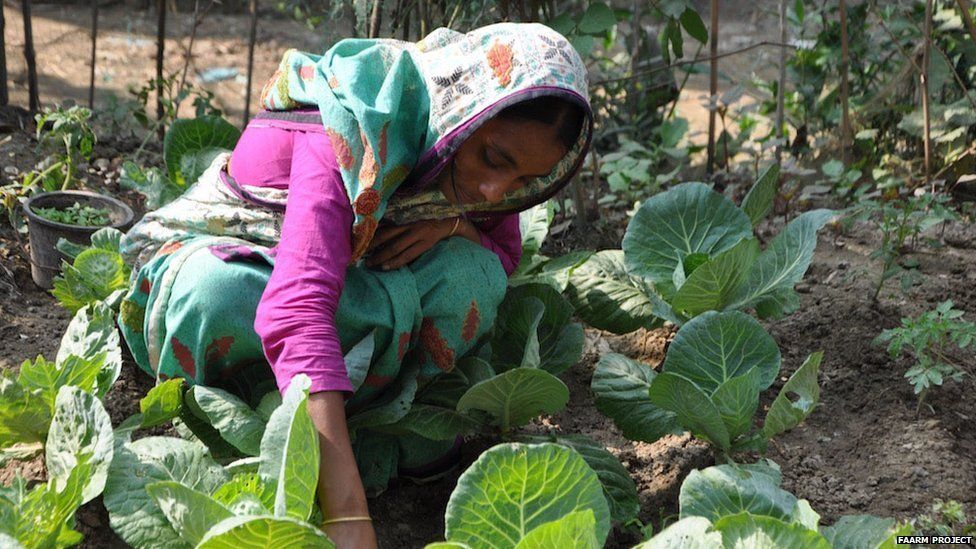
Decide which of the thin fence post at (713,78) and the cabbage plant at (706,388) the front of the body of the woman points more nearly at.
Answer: the cabbage plant

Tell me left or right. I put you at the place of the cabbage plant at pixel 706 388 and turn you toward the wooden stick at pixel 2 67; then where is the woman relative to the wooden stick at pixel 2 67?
left

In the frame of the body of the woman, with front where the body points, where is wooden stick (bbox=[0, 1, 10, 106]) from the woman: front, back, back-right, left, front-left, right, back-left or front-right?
back

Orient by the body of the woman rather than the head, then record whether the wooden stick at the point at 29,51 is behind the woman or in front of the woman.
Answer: behind

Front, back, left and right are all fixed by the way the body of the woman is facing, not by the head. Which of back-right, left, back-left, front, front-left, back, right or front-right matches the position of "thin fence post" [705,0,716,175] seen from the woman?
left

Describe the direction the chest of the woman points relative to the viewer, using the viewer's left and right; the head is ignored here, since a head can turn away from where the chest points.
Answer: facing the viewer and to the right of the viewer

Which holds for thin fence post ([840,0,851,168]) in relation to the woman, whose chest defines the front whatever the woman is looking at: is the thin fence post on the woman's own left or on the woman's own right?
on the woman's own left
